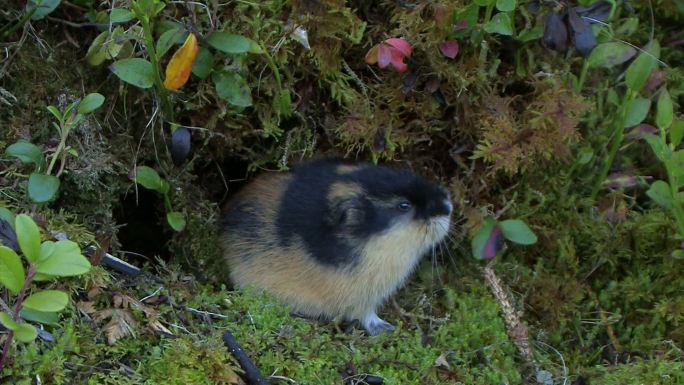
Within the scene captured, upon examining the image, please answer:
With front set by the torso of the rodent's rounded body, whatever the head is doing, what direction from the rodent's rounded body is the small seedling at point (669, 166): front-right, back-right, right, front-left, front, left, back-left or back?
front

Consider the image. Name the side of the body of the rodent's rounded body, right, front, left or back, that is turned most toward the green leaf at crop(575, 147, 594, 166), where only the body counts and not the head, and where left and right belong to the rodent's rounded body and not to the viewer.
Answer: front

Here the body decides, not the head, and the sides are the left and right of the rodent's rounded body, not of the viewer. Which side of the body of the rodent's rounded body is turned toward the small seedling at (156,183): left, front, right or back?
back

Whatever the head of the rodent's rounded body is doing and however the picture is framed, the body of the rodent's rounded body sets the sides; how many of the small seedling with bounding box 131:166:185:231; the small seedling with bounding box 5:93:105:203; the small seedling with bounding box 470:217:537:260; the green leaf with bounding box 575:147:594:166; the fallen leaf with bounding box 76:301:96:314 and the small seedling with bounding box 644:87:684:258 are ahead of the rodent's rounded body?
3

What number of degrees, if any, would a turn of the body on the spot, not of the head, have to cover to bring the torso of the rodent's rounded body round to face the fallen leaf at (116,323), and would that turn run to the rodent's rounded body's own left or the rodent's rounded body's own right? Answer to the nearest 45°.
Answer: approximately 135° to the rodent's rounded body's own right

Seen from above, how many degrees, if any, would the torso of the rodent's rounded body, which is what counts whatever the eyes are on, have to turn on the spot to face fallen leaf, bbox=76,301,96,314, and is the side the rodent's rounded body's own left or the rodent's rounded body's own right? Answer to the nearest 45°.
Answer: approximately 135° to the rodent's rounded body's own right

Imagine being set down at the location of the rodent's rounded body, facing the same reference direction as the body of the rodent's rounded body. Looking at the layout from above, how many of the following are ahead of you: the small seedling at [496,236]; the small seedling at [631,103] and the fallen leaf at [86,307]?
2

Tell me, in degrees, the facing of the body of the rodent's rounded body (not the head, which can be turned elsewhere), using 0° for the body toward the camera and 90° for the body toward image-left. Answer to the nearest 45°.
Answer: approximately 270°

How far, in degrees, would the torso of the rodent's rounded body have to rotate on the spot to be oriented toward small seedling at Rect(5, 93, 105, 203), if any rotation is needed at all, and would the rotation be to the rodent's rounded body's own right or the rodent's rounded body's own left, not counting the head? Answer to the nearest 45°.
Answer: approximately 135° to the rodent's rounded body's own right

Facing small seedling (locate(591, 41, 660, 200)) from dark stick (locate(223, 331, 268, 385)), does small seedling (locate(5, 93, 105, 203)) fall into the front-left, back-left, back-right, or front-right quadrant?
back-left
